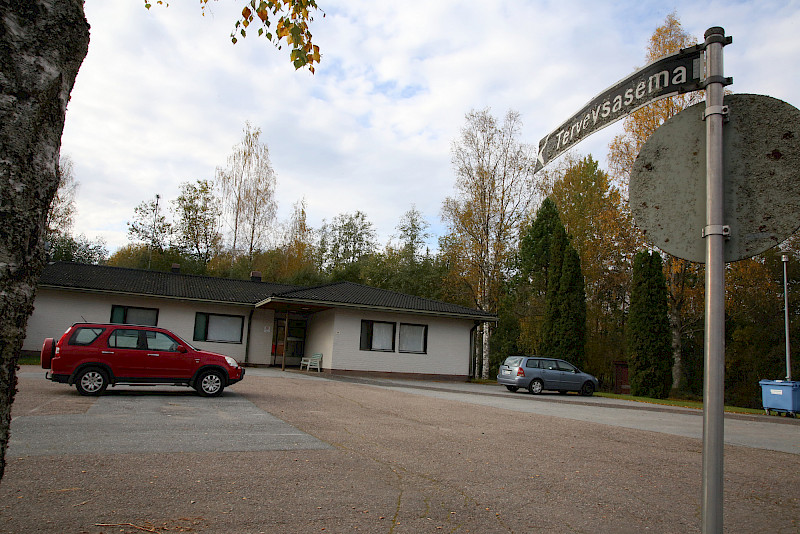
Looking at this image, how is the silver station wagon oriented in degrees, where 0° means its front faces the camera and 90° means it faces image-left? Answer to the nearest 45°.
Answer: approximately 225°

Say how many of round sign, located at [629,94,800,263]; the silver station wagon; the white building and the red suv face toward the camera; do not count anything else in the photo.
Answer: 1

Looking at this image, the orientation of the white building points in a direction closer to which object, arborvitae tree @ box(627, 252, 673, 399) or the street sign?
the street sign

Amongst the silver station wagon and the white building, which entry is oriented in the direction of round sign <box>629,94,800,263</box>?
the white building

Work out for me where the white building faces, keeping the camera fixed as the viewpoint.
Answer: facing the viewer

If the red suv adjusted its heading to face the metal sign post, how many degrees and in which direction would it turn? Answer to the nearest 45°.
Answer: approximately 90° to its right

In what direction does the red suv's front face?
to the viewer's right

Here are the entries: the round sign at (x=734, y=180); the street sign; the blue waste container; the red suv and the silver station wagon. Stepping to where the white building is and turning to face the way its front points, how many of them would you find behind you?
0

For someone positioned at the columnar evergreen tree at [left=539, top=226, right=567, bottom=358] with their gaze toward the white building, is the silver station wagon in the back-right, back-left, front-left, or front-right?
front-left

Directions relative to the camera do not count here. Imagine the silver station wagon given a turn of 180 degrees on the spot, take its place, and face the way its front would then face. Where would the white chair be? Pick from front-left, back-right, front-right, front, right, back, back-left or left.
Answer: front-right

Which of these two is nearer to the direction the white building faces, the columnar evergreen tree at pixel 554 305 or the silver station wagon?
the silver station wagon

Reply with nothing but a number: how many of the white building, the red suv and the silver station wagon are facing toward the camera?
1

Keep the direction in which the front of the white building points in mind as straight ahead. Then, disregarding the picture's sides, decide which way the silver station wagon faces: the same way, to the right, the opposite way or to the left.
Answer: to the left

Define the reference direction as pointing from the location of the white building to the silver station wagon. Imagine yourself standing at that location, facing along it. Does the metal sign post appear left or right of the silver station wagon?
right

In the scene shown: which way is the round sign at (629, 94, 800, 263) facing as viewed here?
away from the camera
